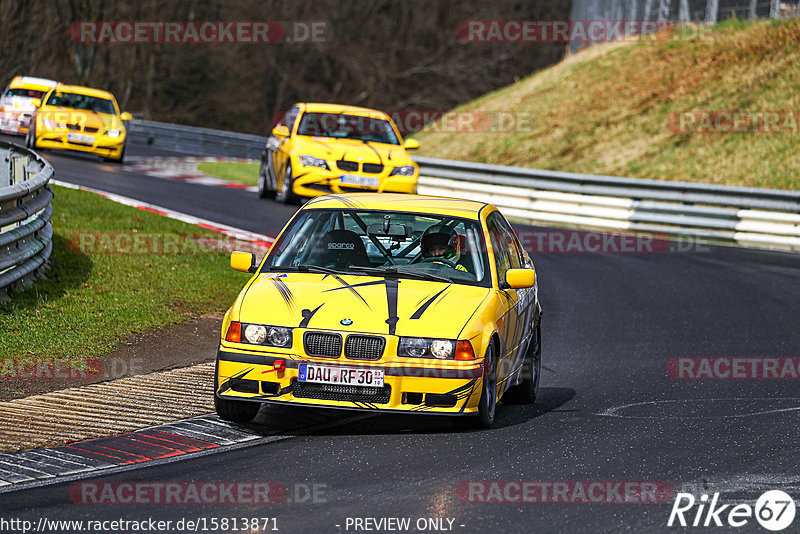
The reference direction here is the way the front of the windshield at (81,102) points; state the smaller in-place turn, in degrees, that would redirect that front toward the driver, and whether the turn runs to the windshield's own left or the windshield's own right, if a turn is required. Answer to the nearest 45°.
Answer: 0° — it already faces them

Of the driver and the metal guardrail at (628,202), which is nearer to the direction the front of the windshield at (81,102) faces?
the driver

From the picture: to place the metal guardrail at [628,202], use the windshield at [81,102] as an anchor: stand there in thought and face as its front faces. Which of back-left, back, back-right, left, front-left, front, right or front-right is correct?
front-left

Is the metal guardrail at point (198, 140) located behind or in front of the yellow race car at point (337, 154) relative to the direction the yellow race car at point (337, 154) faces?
behind

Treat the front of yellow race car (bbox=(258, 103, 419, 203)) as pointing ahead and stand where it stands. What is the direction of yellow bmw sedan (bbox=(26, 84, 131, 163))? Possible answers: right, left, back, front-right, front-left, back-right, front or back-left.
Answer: back

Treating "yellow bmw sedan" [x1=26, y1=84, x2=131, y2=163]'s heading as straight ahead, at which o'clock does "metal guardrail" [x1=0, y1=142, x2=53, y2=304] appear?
The metal guardrail is roughly at 12 o'clock from the yellow bmw sedan.

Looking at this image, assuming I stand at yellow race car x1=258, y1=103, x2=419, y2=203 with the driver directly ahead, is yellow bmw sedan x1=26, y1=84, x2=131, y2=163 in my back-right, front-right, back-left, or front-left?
back-right

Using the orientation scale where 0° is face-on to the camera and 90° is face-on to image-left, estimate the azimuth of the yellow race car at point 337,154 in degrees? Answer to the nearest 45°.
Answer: approximately 315°
